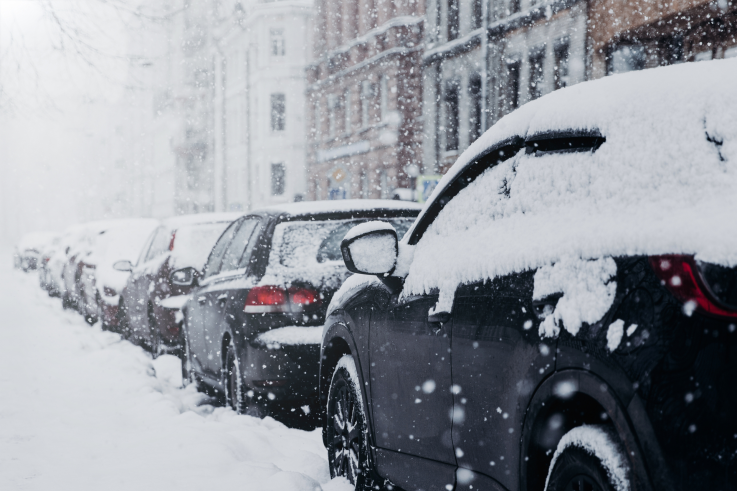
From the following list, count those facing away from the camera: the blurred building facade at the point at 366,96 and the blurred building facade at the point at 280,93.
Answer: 0

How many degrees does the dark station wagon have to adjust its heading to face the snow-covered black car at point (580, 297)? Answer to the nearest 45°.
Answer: approximately 135° to its left

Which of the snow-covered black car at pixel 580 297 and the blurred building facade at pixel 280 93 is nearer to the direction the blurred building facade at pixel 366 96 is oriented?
the snow-covered black car

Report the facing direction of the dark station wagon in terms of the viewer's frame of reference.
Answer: facing away from the viewer and to the left of the viewer

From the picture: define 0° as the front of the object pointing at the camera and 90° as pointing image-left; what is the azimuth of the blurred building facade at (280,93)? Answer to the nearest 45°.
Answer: approximately 45°

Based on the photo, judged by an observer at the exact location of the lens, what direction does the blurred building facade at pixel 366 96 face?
facing the viewer and to the left of the viewer

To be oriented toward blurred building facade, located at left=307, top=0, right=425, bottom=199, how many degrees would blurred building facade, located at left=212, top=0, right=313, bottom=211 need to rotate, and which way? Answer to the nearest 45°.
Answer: approximately 45° to its left

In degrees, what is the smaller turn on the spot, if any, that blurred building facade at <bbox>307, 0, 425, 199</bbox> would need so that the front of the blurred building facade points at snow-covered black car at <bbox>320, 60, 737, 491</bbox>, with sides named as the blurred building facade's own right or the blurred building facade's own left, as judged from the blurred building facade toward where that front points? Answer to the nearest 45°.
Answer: approximately 45° to the blurred building facade's own left

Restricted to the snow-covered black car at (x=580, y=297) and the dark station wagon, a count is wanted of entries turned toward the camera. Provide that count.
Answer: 0

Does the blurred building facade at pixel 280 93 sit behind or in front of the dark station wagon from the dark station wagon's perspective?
in front

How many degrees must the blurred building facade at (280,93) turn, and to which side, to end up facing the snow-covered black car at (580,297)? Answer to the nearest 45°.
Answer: approximately 45° to its left

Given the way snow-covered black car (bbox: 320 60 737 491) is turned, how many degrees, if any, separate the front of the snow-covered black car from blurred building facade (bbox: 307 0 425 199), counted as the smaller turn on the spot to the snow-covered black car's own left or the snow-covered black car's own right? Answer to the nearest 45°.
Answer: approximately 45° to the snow-covered black car's own right

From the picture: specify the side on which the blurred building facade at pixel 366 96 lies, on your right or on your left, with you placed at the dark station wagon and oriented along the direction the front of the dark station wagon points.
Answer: on your right

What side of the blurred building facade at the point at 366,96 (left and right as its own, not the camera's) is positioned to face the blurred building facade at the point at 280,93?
right

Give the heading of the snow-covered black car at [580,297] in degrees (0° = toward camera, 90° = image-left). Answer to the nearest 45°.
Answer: approximately 135°
